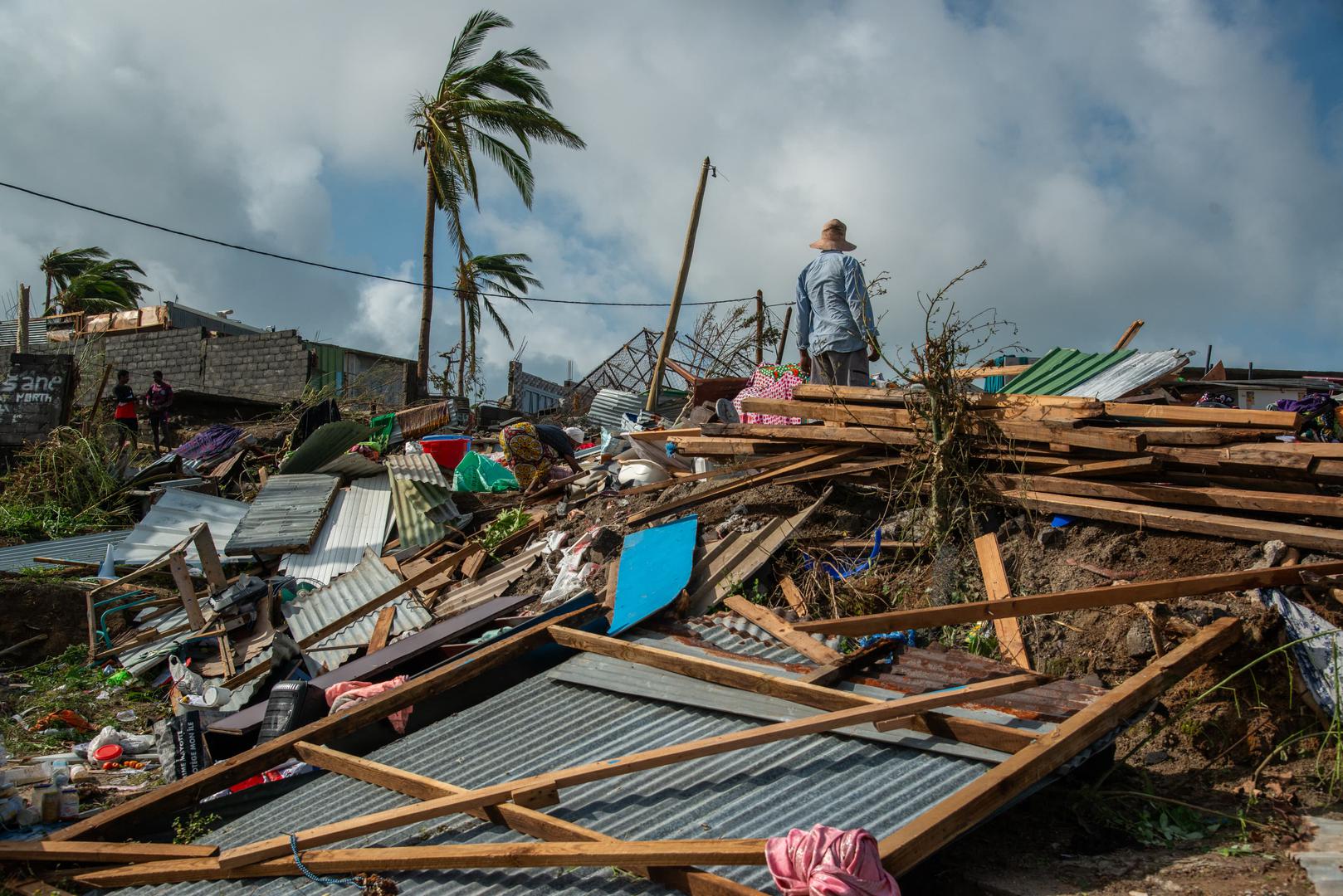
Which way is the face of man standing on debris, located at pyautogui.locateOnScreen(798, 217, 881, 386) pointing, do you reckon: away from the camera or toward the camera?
away from the camera

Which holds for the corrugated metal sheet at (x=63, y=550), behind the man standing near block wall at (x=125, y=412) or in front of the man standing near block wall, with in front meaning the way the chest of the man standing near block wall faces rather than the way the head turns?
in front

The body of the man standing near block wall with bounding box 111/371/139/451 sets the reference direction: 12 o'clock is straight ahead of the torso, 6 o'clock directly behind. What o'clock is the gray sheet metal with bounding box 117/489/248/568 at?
The gray sheet metal is roughly at 3 o'clock from the man standing near block wall.

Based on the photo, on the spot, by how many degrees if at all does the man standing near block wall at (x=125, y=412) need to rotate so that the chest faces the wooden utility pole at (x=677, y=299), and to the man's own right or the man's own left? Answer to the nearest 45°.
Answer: approximately 45° to the man's own left

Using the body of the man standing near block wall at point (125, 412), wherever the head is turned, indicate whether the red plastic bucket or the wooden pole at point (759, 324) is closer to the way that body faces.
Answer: the red plastic bucket

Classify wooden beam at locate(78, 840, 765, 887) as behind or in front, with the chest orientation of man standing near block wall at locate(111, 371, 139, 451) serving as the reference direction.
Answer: in front

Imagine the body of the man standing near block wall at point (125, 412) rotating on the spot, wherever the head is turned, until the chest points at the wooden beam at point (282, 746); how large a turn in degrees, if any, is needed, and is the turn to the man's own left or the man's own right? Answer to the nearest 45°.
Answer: approximately 90° to the man's own right

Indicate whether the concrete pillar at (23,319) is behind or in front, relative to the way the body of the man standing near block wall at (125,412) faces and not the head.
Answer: behind

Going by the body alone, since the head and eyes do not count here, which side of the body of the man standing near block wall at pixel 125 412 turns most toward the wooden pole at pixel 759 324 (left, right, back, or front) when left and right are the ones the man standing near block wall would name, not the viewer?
front
